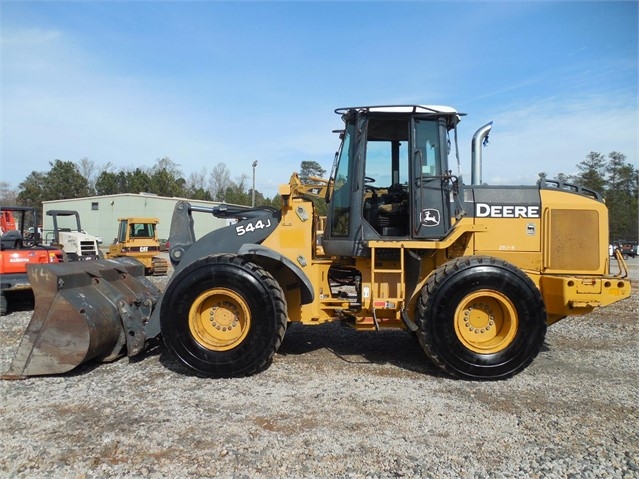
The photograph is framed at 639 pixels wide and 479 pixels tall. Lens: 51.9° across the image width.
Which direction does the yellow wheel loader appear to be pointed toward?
to the viewer's left

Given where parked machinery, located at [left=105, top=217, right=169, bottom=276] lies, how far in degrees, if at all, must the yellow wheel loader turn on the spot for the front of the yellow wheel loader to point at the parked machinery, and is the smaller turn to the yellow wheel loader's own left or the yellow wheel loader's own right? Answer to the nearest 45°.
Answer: approximately 45° to the yellow wheel loader's own right
